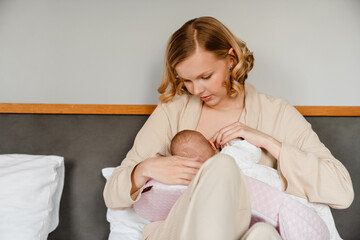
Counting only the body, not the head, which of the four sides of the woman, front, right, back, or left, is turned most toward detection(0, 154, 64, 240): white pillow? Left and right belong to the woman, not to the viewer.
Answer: right

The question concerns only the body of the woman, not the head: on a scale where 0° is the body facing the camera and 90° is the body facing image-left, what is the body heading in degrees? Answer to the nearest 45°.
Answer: approximately 0°

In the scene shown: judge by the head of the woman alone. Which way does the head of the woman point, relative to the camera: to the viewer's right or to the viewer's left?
to the viewer's left
